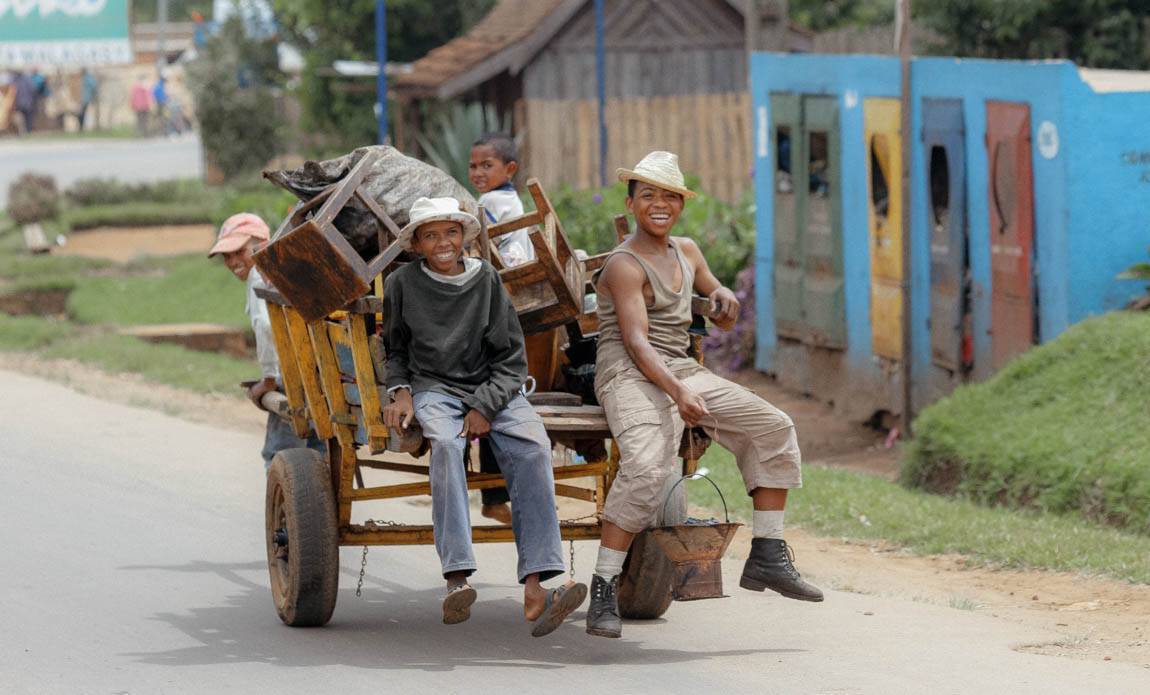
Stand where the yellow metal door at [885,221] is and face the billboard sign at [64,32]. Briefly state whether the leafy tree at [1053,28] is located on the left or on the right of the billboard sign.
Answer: right

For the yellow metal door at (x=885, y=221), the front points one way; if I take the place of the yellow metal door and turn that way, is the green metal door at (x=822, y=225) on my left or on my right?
on my right

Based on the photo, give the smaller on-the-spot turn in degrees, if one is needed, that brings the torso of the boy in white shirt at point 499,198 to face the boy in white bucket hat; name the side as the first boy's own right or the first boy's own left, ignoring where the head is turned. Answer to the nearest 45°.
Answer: approximately 45° to the first boy's own left

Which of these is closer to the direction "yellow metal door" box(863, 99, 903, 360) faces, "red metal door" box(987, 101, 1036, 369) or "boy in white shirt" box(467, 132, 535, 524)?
the boy in white shirt

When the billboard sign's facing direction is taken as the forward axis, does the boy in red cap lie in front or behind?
in front

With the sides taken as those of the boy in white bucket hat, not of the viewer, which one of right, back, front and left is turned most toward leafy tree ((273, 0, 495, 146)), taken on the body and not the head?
back

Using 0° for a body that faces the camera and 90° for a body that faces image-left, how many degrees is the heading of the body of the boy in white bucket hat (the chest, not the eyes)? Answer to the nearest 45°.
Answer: approximately 0°

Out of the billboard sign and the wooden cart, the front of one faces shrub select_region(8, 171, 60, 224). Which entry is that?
the billboard sign

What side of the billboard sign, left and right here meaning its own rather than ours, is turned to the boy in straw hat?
front

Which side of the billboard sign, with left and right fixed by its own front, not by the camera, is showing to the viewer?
front
